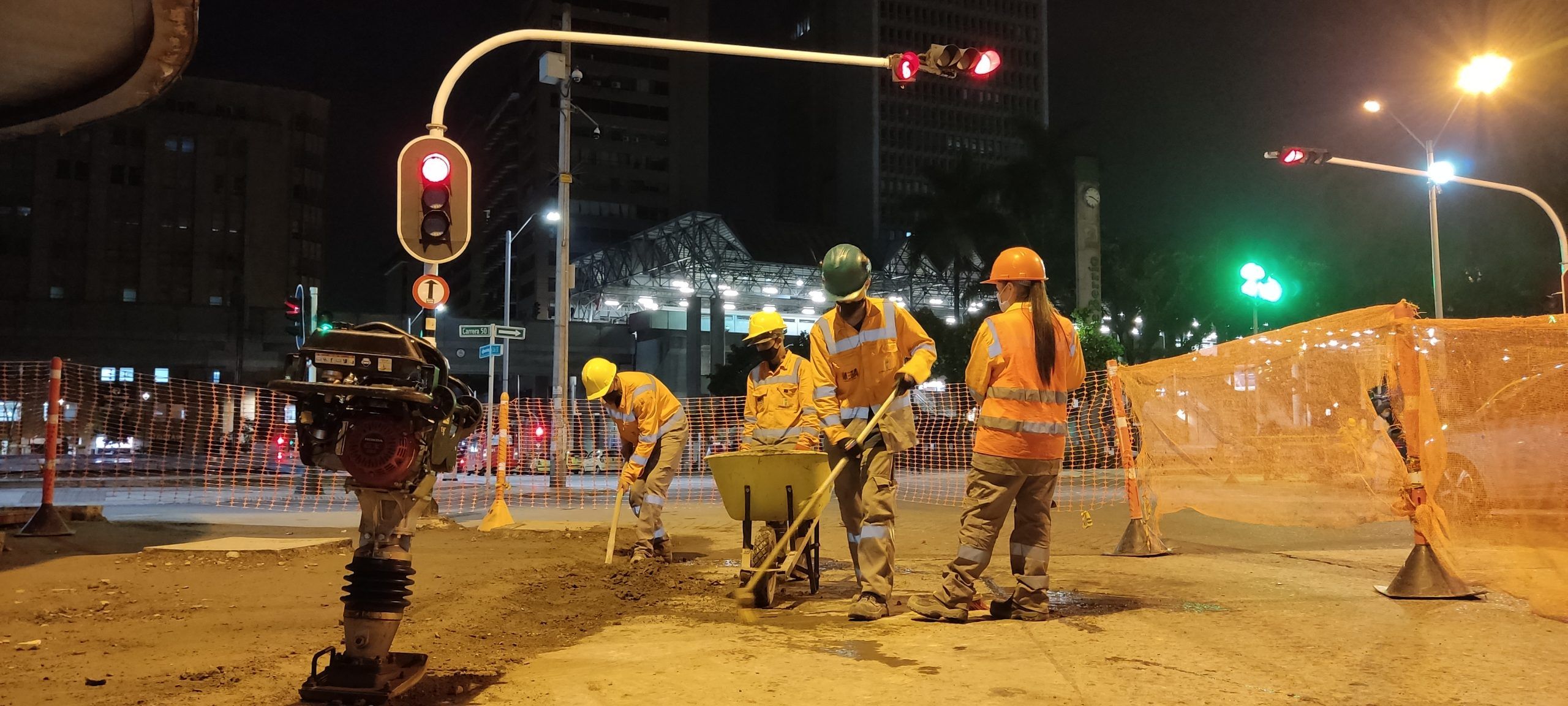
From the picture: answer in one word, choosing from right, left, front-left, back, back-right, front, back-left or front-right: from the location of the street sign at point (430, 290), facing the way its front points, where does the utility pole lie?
back

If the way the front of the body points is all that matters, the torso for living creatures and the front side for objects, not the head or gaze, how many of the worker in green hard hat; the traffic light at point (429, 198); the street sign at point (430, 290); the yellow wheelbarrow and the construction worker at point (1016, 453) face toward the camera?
4

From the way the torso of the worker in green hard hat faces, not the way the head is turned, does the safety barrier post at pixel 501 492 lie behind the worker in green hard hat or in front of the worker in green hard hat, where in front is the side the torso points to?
behind

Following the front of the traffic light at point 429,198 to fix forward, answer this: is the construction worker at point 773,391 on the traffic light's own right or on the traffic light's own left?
on the traffic light's own left

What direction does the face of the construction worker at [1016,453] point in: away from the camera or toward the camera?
away from the camera
